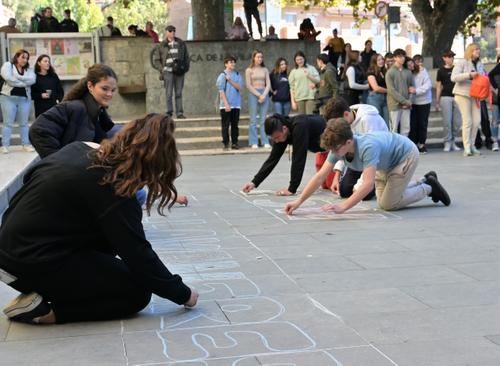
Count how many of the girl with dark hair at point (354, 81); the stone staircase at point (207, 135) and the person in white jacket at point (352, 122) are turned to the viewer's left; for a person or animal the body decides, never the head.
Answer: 1

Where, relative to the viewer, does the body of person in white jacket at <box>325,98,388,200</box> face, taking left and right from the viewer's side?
facing to the left of the viewer

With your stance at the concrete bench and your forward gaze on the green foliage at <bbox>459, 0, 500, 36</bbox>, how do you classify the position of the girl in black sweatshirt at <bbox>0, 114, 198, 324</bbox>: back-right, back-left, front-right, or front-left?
back-right

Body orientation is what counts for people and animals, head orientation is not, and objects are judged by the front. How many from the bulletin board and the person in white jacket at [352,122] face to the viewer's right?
0

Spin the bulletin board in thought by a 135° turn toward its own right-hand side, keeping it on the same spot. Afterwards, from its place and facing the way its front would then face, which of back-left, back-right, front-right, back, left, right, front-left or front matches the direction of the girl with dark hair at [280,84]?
back

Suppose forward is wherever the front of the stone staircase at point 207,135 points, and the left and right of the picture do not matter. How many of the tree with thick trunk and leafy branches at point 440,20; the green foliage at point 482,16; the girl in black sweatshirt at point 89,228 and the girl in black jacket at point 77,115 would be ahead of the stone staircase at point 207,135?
2

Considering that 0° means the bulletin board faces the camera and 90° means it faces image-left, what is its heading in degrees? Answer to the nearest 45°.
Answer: approximately 0°

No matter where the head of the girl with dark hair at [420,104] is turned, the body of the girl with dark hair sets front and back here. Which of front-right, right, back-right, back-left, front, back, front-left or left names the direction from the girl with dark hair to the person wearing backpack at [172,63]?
front-right

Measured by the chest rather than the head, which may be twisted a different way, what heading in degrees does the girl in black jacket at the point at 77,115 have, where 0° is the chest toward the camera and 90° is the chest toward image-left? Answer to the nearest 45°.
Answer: approximately 315°

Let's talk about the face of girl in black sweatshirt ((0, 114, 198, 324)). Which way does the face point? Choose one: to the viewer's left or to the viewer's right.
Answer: to the viewer's right

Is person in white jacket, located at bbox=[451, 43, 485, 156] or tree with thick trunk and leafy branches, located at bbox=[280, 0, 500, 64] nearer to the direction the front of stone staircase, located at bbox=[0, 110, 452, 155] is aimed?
the person in white jacket

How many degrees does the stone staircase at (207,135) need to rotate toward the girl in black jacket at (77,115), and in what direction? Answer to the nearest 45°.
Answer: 0° — it already faces them

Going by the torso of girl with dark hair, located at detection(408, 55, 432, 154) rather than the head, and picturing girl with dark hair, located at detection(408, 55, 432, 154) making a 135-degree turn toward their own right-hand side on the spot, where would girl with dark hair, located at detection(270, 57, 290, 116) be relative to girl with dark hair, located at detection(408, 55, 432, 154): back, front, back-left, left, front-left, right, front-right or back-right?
left
